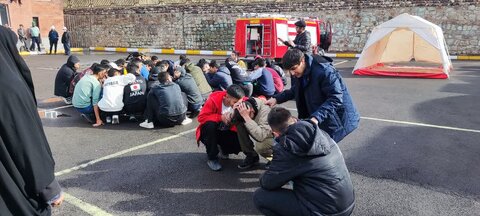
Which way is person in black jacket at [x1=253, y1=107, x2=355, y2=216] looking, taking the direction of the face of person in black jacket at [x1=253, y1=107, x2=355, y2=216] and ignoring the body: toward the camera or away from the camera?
away from the camera

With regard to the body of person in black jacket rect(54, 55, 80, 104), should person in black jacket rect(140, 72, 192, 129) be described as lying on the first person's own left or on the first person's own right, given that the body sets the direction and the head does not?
on the first person's own right

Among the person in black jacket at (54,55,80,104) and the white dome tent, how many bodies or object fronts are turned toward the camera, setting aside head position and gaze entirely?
1

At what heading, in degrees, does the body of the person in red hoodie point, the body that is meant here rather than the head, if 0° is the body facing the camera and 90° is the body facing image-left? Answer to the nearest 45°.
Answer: approximately 315°

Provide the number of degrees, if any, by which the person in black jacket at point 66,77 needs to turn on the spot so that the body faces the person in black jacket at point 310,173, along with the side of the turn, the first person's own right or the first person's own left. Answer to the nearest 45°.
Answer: approximately 90° to the first person's own right

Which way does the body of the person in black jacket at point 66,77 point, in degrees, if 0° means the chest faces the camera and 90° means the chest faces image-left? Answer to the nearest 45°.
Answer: approximately 270°

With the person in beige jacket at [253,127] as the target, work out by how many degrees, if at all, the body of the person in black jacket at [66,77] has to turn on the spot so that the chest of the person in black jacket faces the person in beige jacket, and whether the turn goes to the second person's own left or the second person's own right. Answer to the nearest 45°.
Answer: approximately 90° to the second person's own right

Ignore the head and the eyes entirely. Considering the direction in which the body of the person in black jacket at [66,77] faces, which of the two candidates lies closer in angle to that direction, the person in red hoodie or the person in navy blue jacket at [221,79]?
the person in navy blue jacket

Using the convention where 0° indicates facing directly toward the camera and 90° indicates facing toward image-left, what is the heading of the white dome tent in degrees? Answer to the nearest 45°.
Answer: approximately 0°

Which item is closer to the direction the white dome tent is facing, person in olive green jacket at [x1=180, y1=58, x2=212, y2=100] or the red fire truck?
the person in olive green jacket

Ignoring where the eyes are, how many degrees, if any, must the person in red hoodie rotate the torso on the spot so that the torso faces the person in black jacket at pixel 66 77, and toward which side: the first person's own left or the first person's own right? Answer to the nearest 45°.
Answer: approximately 180°

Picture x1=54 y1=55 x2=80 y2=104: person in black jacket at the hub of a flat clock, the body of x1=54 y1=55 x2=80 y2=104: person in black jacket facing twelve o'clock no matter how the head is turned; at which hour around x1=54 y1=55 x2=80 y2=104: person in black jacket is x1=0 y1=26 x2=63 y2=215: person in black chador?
x1=0 y1=26 x2=63 y2=215: person in black chador is roughly at 3 o'clock from x1=54 y1=55 x2=80 y2=104: person in black jacket.

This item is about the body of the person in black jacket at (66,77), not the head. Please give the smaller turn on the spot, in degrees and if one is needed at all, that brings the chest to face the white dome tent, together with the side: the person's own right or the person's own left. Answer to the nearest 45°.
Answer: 0° — they already face it
